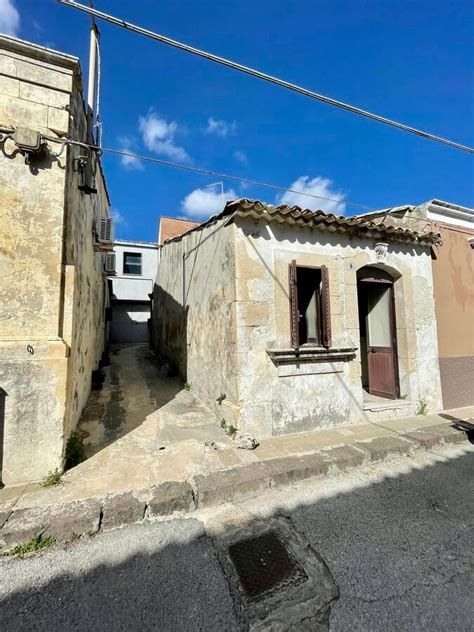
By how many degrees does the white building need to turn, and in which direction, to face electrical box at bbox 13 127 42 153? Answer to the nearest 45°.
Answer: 0° — it already faces it

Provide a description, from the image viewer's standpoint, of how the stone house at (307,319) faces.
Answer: facing the viewer and to the right of the viewer

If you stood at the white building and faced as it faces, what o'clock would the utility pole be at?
The utility pole is roughly at 12 o'clock from the white building.

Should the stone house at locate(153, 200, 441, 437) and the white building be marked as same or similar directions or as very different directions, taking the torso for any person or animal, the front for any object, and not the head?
same or similar directions

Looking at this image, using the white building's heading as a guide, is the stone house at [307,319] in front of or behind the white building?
in front

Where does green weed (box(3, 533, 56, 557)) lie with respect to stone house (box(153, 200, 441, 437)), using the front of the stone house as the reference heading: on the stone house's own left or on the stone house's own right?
on the stone house's own right

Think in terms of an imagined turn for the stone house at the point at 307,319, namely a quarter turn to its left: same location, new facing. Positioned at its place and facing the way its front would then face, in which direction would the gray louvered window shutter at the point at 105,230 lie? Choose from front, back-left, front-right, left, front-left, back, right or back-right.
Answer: back-left

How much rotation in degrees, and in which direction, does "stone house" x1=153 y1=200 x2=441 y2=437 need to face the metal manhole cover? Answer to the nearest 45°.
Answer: approximately 45° to its right

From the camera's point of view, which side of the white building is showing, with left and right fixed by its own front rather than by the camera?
front
